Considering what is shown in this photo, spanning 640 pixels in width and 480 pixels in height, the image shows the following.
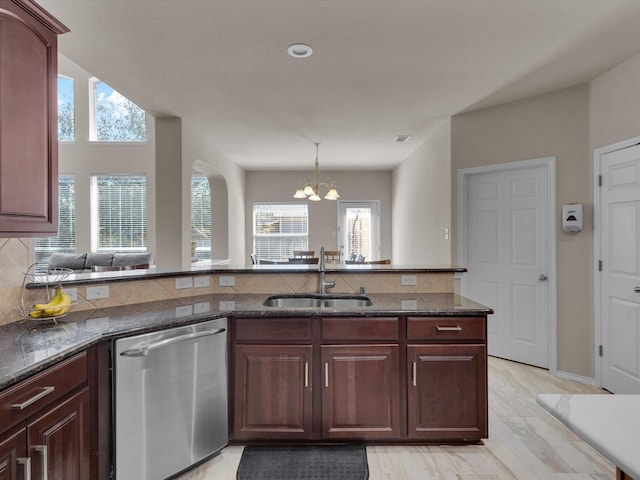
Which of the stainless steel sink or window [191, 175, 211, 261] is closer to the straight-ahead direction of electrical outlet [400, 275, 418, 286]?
the stainless steel sink

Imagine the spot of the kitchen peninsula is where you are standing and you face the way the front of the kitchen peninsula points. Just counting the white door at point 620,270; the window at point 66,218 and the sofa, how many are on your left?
1

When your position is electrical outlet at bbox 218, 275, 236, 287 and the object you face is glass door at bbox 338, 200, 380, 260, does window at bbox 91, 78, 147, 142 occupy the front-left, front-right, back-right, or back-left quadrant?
front-left

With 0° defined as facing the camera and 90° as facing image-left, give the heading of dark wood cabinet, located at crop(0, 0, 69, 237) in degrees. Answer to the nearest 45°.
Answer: approximately 315°

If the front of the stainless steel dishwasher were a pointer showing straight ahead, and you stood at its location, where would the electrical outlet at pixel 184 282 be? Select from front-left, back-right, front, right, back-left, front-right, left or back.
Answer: back-left

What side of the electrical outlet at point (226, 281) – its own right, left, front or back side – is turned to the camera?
front

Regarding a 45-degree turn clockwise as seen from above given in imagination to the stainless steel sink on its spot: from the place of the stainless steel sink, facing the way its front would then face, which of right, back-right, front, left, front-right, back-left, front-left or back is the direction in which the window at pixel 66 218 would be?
right

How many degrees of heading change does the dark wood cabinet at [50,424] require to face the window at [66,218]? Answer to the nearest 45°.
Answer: approximately 135° to its left

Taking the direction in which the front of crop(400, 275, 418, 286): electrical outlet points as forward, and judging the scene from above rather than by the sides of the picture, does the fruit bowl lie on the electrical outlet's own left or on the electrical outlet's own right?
on the electrical outlet's own right

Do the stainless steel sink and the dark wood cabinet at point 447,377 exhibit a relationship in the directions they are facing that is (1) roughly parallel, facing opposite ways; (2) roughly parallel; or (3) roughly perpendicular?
roughly parallel

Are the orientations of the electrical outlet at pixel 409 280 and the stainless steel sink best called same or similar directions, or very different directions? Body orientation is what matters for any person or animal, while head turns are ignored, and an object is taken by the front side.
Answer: same or similar directions

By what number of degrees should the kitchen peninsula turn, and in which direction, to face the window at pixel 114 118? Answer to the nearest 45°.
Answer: approximately 135° to its right

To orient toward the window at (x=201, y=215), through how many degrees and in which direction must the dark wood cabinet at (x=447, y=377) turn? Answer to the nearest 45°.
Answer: approximately 135° to its right

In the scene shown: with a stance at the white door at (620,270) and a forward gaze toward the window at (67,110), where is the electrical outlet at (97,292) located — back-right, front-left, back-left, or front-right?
front-left

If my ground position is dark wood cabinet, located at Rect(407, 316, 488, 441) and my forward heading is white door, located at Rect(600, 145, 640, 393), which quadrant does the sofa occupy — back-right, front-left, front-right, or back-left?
back-left

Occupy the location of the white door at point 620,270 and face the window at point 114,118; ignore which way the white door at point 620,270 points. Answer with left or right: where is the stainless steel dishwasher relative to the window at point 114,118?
left
